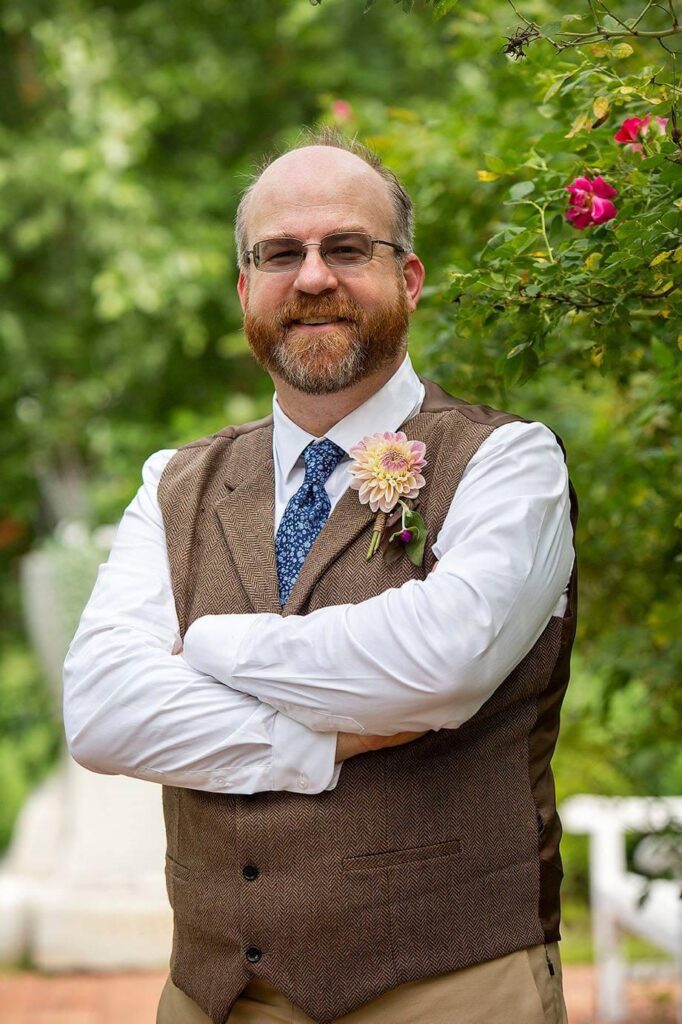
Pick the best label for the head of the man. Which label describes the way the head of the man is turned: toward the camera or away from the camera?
toward the camera

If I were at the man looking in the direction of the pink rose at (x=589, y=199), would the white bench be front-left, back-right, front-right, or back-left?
front-left

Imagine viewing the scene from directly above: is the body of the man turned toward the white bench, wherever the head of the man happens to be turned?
no

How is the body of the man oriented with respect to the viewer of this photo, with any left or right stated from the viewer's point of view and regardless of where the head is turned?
facing the viewer and to the left of the viewer

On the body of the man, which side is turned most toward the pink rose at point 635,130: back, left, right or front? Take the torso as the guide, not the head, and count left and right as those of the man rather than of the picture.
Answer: back
